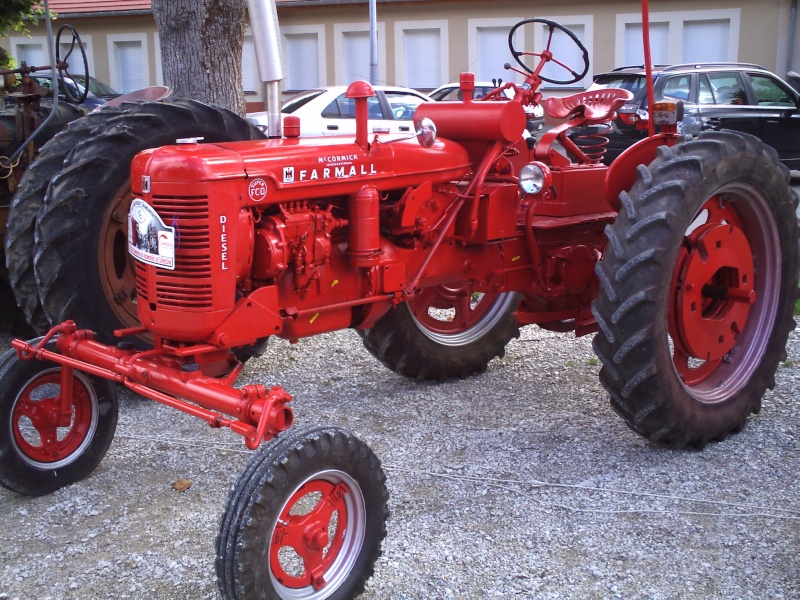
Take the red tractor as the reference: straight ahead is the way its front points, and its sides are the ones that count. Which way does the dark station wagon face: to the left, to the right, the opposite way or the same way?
the opposite way

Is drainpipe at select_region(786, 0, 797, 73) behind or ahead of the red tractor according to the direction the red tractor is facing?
behind

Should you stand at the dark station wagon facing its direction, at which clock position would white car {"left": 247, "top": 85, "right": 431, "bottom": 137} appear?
The white car is roughly at 7 o'clock from the dark station wagon.

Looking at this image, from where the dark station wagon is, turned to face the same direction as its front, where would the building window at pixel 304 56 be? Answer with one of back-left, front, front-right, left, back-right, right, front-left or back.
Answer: left

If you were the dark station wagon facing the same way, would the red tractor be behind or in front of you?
behind

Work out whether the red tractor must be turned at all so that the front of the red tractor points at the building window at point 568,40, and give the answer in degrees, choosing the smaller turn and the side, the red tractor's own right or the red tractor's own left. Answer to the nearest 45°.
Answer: approximately 135° to the red tractor's own right

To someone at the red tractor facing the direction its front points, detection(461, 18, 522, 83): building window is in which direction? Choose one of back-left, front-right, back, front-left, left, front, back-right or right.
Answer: back-right

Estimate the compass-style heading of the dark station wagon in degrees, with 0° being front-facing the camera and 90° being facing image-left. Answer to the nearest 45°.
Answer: approximately 225°
